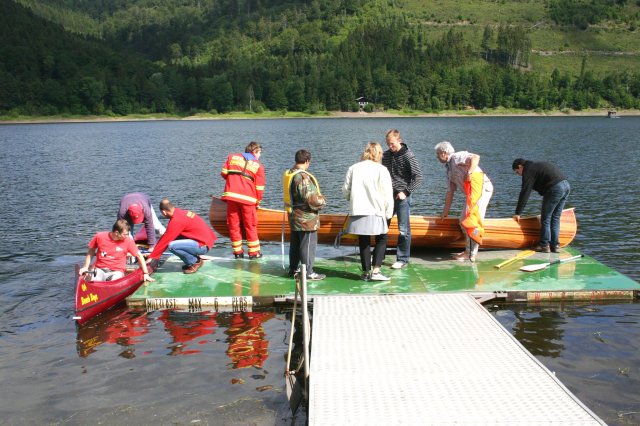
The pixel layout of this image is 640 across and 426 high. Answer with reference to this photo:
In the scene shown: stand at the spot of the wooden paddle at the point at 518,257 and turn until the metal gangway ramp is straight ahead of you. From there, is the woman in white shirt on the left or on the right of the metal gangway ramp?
right

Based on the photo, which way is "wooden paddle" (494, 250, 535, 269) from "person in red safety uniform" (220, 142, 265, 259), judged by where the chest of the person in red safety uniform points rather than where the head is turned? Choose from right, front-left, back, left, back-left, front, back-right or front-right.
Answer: front-right

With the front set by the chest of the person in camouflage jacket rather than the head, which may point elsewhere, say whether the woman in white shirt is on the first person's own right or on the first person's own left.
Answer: on the first person's own right

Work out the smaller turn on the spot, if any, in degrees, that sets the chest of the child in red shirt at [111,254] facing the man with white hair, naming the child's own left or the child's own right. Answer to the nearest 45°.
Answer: approximately 90° to the child's own left

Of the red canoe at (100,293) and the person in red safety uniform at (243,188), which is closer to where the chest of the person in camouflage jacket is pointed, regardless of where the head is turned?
the person in red safety uniform

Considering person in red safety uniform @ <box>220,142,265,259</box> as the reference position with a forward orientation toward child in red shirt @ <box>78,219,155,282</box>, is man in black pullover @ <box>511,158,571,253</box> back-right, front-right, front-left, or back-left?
back-left

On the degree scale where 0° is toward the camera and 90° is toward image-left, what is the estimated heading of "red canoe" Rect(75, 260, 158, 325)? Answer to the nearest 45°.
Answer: approximately 45°

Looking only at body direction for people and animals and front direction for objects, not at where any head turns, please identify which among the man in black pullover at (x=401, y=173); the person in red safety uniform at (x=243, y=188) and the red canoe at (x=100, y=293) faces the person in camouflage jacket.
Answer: the man in black pullover

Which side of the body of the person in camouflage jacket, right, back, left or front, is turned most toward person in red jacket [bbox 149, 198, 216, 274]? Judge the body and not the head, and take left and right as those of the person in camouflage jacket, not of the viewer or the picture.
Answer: left
